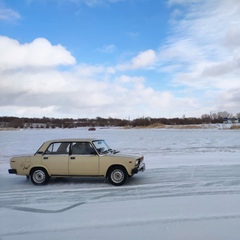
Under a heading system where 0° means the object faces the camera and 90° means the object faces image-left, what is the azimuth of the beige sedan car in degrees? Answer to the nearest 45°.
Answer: approximately 270°
